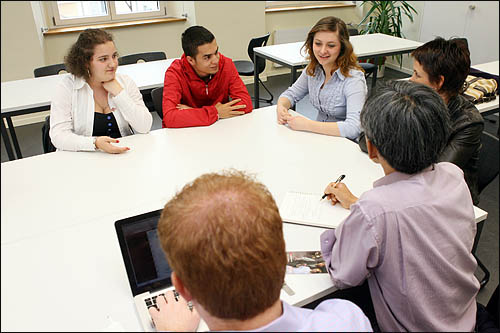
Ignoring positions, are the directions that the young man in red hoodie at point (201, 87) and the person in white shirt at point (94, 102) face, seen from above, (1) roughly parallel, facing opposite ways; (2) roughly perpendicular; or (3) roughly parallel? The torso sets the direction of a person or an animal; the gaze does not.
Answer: roughly parallel

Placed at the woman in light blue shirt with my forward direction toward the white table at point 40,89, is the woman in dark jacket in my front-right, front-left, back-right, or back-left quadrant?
back-left

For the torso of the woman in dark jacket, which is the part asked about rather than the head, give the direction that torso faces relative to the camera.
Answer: to the viewer's left

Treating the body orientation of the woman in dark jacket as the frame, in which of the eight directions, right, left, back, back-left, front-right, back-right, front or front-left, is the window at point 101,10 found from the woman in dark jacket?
front

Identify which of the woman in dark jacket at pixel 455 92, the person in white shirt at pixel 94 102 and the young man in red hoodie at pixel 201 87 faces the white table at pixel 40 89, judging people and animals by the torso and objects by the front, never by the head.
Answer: the woman in dark jacket

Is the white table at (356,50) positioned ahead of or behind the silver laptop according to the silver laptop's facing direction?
behind

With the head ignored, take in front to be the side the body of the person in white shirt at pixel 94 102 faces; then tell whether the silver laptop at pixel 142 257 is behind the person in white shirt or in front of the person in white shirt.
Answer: in front

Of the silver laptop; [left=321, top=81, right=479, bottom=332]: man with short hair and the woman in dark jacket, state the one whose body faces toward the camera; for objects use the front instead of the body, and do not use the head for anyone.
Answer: the silver laptop

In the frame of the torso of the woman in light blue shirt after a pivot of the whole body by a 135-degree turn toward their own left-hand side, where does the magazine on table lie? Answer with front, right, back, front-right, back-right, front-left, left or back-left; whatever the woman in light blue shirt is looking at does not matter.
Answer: right

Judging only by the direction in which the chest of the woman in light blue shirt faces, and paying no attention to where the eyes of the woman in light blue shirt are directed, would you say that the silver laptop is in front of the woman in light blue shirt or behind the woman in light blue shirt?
in front

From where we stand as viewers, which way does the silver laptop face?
facing the viewer

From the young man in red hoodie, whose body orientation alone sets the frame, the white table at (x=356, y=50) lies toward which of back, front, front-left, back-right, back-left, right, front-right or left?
left

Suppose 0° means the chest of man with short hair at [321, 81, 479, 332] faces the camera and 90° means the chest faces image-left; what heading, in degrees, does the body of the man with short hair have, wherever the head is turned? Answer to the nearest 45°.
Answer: approximately 135°

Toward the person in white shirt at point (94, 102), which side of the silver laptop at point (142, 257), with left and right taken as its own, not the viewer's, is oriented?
back

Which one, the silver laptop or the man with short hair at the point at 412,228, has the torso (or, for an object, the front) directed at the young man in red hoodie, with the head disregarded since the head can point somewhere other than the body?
the man with short hair

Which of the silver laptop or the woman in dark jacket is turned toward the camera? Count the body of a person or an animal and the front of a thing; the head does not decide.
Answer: the silver laptop

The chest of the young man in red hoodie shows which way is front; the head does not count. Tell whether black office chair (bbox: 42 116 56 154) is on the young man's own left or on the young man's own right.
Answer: on the young man's own right

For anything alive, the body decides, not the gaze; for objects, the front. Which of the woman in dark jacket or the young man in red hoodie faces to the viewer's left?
the woman in dark jacket

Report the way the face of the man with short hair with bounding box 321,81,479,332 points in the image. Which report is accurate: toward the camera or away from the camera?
away from the camera
